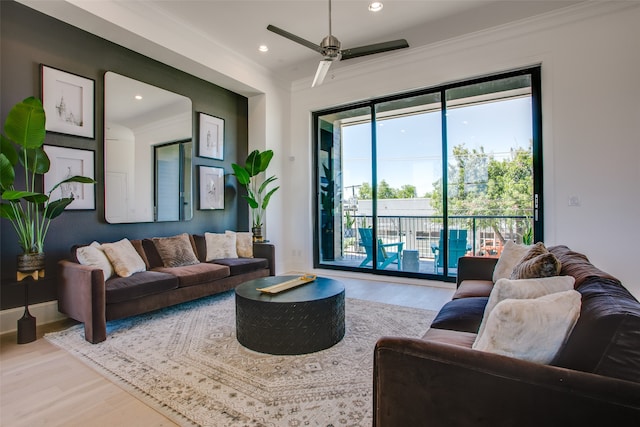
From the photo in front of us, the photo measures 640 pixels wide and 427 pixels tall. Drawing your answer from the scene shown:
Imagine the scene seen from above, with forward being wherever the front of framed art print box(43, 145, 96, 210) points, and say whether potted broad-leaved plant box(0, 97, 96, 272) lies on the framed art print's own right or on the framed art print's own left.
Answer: on the framed art print's own right

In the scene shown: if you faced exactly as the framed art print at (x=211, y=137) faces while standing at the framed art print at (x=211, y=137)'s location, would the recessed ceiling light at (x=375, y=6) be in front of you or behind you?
in front

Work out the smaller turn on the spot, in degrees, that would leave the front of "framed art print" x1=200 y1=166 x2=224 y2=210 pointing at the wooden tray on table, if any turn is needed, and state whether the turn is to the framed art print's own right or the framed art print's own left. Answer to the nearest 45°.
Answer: approximately 45° to the framed art print's own right

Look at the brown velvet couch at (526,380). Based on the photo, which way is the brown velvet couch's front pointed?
to the viewer's left

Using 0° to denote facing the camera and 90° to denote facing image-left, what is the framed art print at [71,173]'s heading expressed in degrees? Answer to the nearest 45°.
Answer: approximately 315°

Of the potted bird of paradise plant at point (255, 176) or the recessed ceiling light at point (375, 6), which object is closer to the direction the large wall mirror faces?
the recessed ceiling light

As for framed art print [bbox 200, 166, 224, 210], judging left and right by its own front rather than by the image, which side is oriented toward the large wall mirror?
right

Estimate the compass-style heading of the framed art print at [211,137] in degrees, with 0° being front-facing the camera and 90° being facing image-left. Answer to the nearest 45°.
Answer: approximately 315°

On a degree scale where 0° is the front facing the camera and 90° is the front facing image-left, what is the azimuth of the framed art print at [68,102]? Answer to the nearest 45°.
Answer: approximately 315°
